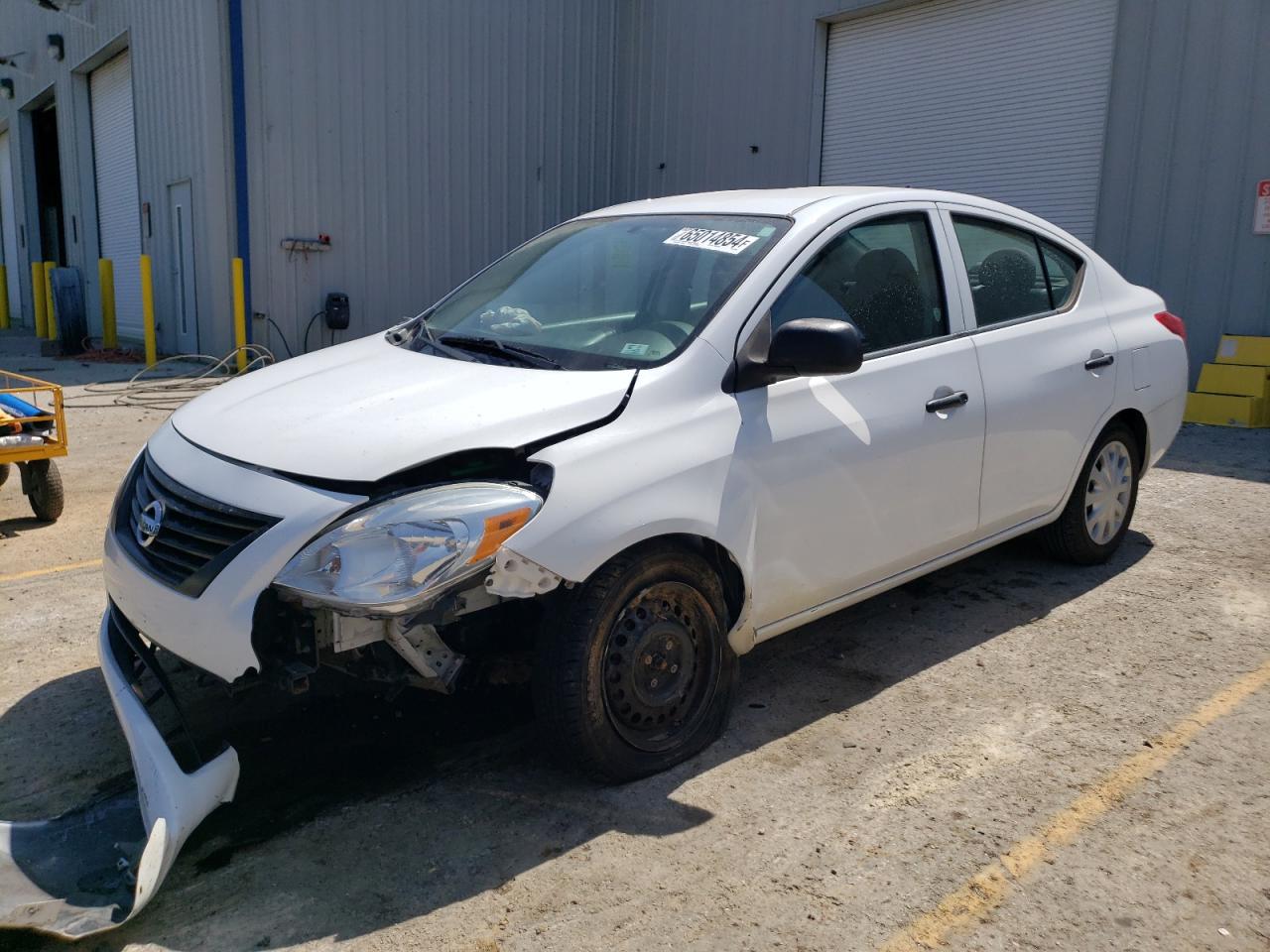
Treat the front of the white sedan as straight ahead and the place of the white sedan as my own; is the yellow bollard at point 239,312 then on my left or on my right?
on my right

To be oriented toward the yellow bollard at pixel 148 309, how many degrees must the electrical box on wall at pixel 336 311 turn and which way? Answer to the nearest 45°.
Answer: approximately 90° to its right

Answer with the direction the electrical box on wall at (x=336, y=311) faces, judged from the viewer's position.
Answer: facing the viewer

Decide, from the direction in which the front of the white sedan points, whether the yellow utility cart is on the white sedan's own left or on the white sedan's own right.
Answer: on the white sedan's own right

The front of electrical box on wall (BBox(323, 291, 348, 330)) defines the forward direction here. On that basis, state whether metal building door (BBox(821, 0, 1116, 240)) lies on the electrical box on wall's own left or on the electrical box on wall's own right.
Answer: on the electrical box on wall's own left

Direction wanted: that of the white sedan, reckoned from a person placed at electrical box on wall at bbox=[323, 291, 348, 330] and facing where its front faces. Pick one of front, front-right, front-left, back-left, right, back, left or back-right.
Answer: front

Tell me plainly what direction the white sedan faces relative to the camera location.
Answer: facing the viewer and to the left of the viewer

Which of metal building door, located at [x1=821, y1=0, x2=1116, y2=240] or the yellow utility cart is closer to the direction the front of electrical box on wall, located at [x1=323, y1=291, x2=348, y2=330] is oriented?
the yellow utility cart

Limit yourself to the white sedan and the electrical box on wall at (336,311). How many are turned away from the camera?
0

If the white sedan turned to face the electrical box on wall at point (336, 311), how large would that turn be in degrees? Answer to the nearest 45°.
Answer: approximately 135° to its right

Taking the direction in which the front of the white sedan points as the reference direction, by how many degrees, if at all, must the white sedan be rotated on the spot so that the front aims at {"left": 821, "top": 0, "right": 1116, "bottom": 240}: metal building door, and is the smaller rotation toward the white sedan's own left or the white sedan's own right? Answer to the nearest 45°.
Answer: approximately 135° to the white sedan's own right

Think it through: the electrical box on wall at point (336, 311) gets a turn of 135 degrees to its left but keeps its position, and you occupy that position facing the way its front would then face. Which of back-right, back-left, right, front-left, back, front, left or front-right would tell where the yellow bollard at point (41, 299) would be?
left

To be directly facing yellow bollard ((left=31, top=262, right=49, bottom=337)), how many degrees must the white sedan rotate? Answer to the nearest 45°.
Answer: approximately 90° to its right
